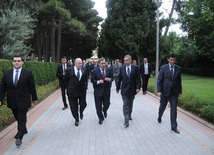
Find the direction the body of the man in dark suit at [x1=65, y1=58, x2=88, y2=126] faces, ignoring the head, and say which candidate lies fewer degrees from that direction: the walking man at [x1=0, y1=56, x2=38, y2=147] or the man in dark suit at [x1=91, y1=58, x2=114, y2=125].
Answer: the walking man

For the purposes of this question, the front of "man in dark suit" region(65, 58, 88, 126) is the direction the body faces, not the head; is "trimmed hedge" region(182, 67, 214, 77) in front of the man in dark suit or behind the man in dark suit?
behind

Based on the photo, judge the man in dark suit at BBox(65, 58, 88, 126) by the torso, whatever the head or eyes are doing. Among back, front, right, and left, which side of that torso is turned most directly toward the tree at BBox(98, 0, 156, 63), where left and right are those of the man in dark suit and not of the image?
back

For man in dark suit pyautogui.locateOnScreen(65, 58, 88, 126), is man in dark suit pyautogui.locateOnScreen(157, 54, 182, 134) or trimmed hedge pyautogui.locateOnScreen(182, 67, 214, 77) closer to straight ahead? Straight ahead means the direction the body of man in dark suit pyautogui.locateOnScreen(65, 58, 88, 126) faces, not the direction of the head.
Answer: the man in dark suit

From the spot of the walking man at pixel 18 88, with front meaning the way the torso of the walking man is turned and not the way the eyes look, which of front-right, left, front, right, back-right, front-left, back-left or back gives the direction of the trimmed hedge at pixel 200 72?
back-left

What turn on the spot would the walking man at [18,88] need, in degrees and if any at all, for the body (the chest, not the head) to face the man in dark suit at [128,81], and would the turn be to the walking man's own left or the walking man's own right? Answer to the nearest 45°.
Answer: approximately 90° to the walking man's own left

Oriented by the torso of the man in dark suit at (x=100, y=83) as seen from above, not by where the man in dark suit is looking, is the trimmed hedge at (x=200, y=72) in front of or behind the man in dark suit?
behind

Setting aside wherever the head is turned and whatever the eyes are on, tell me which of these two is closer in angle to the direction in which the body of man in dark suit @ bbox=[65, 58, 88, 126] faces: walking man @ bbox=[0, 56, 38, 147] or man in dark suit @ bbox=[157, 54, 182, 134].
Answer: the walking man

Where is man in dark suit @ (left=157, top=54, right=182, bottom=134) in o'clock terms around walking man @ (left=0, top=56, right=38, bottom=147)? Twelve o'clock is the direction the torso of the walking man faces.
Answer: The man in dark suit is roughly at 9 o'clock from the walking man.
